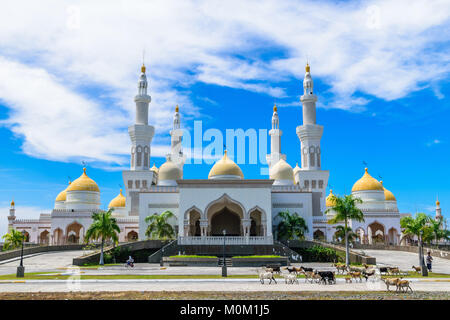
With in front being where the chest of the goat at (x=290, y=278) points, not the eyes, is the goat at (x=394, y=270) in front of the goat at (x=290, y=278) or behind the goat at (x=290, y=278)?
behind

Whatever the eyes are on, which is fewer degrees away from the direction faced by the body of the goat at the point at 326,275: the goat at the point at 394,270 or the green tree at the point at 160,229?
the green tree

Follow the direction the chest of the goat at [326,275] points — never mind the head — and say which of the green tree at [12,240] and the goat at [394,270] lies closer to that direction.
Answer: the green tree

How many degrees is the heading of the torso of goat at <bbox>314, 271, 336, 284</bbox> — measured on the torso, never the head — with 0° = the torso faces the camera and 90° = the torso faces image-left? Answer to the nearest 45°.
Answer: approximately 90°

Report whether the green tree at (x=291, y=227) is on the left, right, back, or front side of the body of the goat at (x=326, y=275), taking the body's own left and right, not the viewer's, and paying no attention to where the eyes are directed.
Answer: right

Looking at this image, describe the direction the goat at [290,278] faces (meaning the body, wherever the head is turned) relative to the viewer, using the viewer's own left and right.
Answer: facing to the left of the viewer

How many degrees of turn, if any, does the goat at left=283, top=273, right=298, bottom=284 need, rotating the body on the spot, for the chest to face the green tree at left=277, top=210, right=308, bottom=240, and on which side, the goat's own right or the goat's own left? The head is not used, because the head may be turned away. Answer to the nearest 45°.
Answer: approximately 90° to the goat's own right

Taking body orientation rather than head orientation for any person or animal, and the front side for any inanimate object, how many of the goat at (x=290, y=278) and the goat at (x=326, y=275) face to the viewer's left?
2

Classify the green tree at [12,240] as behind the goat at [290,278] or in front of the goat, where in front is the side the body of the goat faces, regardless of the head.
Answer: in front

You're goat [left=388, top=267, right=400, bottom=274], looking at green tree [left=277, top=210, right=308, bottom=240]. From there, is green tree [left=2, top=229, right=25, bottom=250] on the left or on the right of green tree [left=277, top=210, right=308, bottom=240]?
left

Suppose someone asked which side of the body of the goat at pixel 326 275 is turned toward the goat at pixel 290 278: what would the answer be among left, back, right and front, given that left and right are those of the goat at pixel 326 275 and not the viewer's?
front
